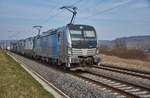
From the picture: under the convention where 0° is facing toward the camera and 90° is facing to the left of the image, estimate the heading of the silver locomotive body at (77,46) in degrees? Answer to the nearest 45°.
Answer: approximately 315°
